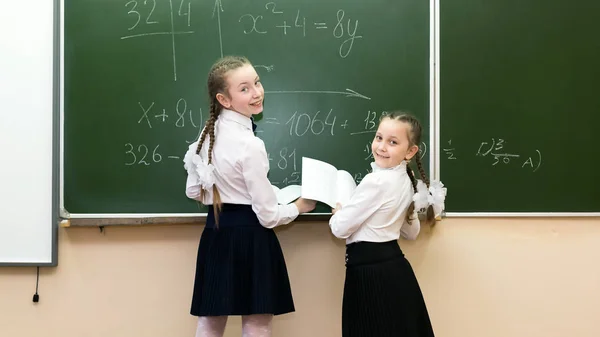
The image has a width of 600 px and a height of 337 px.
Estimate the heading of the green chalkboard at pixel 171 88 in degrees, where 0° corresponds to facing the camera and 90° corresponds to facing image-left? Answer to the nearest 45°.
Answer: approximately 0°

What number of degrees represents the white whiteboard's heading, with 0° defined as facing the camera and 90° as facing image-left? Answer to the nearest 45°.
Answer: approximately 0°

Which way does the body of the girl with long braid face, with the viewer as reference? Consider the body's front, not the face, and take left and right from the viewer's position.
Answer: facing away from the viewer and to the right of the viewer

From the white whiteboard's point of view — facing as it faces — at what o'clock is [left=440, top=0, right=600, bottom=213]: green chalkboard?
The green chalkboard is roughly at 10 o'clock from the white whiteboard.

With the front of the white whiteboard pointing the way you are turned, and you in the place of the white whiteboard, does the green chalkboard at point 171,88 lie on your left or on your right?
on your left

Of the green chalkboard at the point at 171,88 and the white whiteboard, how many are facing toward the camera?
2

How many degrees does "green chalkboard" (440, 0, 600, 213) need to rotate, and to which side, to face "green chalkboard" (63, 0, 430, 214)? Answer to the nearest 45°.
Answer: approximately 45° to its right

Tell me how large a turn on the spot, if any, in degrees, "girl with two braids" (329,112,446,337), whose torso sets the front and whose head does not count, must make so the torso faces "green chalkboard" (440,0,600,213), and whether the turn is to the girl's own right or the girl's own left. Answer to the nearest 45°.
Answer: approximately 90° to the girl's own right

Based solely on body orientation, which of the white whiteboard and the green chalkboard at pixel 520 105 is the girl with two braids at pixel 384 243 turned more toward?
the white whiteboard

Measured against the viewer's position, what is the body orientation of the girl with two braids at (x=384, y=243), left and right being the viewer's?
facing away from the viewer and to the left of the viewer

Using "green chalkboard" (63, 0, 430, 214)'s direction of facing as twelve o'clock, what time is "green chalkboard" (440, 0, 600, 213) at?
"green chalkboard" (440, 0, 600, 213) is roughly at 9 o'clock from "green chalkboard" (63, 0, 430, 214).
